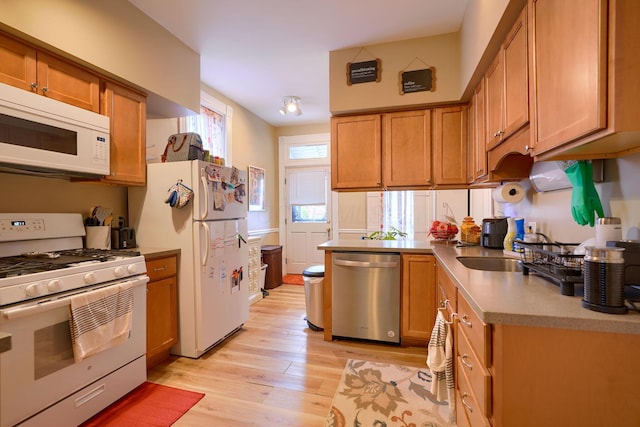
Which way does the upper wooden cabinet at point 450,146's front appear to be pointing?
toward the camera

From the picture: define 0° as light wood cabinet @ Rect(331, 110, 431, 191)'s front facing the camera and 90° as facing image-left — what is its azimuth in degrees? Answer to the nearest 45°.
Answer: approximately 0°

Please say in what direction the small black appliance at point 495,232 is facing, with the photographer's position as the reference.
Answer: facing the viewer and to the left of the viewer

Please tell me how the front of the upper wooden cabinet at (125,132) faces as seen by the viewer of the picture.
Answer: facing the viewer and to the right of the viewer

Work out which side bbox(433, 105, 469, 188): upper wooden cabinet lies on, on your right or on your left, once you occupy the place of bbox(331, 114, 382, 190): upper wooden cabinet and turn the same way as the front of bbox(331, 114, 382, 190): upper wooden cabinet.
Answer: on your left

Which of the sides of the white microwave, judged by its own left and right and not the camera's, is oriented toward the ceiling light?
left

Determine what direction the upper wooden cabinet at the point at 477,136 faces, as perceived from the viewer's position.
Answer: facing to the left of the viewer

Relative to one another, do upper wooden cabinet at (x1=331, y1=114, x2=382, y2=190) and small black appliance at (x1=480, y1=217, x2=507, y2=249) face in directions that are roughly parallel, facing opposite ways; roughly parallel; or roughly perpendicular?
roughly perpendicular

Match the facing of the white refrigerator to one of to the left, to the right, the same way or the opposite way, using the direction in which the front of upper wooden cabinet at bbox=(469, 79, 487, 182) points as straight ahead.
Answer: the opposite way

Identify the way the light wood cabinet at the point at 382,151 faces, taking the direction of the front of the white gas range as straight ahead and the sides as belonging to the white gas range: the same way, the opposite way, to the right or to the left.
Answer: to the right

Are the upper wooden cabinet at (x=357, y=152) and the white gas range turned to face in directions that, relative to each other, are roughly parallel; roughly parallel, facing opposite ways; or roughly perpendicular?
roughly perpendicular

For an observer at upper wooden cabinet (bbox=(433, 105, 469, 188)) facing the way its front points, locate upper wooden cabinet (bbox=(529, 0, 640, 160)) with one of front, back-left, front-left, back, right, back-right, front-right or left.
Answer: front

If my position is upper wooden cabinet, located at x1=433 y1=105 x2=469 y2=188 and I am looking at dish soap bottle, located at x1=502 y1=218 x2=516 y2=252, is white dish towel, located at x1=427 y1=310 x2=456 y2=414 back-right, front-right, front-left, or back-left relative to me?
front-right
